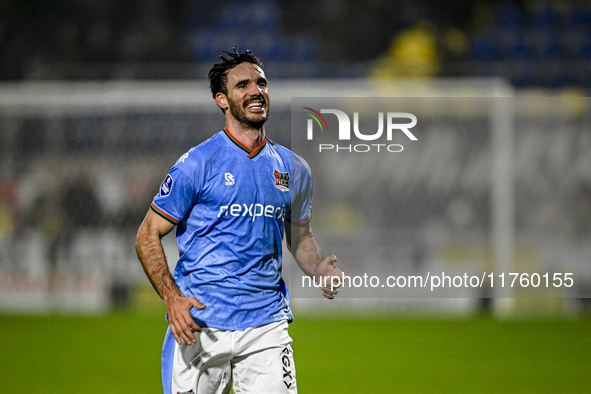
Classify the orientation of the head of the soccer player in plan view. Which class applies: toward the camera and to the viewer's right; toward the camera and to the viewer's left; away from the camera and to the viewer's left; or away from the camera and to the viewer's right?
toward the camera and to the viewer's right

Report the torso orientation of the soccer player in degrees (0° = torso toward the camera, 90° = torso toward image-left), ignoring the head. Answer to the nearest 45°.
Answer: approximately 315°
